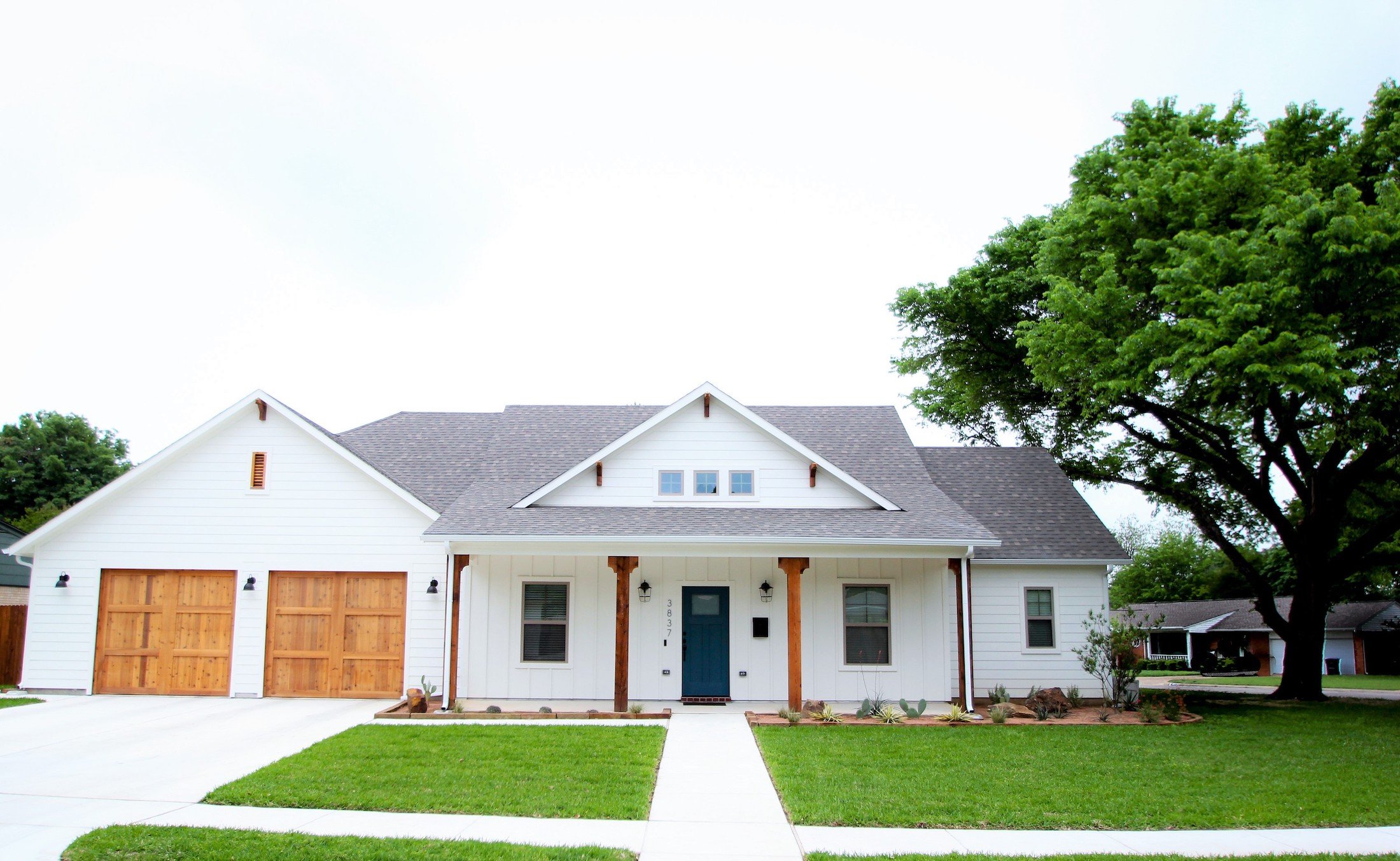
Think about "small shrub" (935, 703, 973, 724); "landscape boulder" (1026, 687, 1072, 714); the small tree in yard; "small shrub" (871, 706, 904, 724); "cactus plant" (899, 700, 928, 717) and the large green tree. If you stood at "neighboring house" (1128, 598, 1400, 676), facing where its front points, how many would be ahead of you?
6

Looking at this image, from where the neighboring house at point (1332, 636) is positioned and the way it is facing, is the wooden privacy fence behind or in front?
in front

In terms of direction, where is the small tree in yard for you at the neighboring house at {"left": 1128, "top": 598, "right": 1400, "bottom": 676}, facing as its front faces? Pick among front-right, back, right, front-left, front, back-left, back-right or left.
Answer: front

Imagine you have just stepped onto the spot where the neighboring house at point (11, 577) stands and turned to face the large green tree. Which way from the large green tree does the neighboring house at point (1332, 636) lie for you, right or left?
left

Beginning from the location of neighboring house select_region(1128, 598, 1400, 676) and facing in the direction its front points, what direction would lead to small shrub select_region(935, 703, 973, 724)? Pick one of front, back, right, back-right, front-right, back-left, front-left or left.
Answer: front

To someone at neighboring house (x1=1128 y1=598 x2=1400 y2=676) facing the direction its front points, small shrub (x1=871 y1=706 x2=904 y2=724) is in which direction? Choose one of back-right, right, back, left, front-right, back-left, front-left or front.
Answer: front

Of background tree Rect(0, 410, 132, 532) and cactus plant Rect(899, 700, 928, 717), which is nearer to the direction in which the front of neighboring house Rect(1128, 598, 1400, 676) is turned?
the cactus plant

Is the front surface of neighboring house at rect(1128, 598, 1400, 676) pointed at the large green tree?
yes

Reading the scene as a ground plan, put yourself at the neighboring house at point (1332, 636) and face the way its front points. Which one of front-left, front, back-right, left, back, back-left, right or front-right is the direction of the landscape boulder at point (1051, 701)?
front

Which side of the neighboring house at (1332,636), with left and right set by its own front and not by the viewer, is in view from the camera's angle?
front

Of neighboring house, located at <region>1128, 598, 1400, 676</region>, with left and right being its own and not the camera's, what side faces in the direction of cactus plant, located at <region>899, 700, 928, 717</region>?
front

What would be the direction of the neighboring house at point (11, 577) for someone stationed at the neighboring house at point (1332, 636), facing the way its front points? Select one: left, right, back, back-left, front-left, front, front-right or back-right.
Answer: front-right
